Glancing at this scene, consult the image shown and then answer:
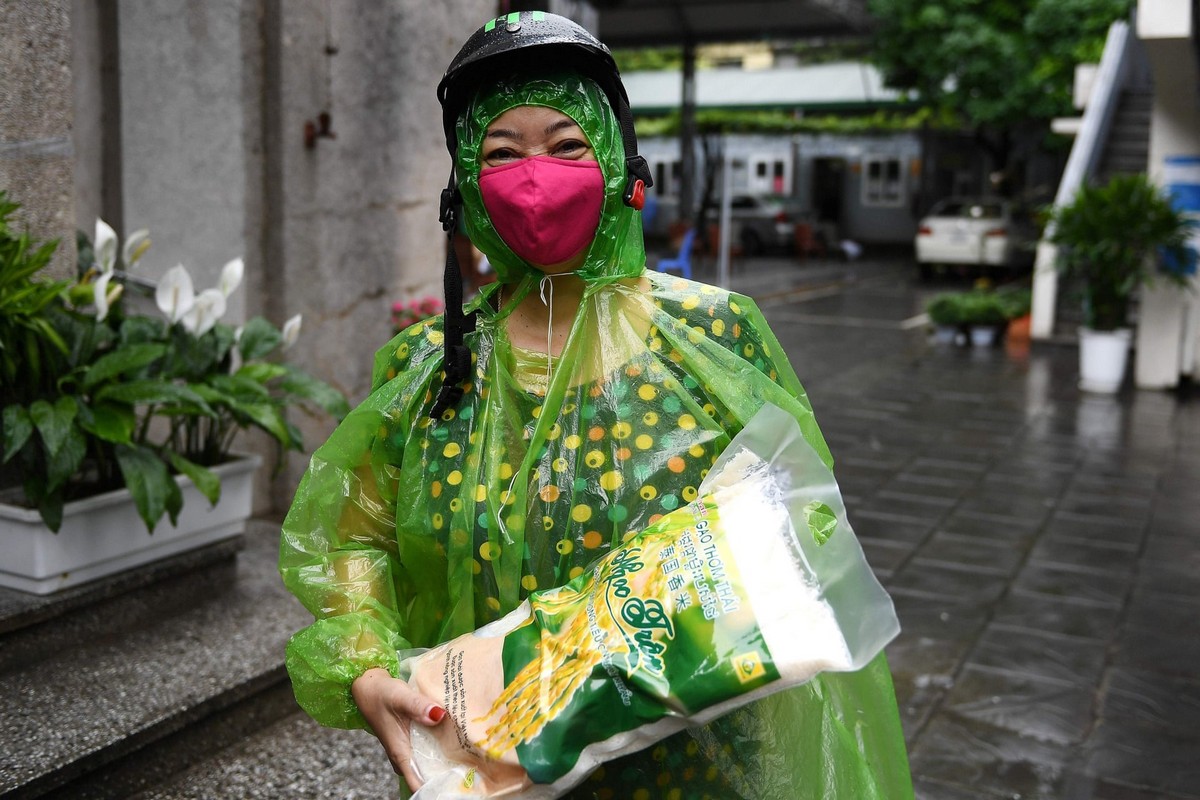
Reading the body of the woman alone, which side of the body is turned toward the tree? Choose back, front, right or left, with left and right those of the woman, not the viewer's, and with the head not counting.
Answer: back

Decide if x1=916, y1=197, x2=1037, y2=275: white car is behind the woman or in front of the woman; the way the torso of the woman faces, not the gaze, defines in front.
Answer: behind

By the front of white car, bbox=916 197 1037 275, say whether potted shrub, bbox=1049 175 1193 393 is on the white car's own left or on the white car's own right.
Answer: on the white car's own right

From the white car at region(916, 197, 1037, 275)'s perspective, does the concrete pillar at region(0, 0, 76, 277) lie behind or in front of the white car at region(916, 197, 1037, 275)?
behind

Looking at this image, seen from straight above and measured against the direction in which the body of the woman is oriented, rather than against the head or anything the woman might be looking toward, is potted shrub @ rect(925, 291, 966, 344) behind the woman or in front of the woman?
behind

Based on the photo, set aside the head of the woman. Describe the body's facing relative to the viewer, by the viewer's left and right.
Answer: facing the viewer

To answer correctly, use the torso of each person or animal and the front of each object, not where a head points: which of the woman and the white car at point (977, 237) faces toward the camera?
the woman

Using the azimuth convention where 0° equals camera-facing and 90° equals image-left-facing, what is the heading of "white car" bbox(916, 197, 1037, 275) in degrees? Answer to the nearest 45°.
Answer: approximately 225°

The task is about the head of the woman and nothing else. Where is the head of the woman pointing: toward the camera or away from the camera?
toward the camera

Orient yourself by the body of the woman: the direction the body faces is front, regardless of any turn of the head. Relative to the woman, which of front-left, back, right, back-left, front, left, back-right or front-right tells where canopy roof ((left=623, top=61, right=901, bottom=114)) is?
back

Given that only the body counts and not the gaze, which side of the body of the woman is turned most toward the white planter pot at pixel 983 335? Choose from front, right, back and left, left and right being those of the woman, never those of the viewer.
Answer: back

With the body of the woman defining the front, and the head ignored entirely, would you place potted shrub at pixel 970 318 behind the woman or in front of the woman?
behind

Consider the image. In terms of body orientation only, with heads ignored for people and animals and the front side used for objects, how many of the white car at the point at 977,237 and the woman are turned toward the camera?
1
